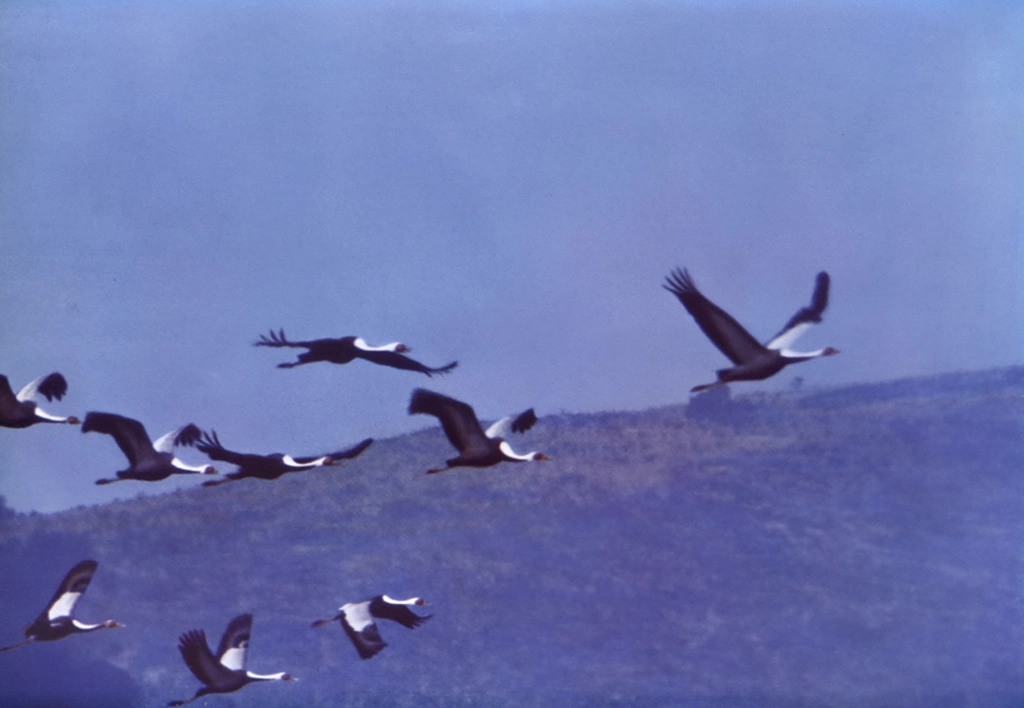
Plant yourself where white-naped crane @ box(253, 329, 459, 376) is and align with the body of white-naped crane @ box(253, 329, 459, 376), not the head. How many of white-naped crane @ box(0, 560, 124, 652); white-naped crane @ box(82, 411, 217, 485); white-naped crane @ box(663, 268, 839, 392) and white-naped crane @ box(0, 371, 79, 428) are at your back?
3

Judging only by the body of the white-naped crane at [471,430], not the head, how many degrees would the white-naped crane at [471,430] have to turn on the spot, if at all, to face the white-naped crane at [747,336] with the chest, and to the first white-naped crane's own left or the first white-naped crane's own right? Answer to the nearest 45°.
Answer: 0° — it already faces it

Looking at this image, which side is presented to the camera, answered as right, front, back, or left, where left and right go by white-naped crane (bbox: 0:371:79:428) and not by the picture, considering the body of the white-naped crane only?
right

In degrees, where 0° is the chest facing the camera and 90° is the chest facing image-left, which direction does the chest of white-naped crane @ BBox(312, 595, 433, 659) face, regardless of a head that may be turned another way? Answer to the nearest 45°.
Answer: approximately 270°

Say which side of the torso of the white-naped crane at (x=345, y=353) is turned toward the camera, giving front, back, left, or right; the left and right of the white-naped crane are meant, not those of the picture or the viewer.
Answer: right

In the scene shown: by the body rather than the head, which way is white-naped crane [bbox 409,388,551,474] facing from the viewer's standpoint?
to the viewer's right

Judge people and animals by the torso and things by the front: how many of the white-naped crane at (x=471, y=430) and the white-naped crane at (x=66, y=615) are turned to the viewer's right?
2

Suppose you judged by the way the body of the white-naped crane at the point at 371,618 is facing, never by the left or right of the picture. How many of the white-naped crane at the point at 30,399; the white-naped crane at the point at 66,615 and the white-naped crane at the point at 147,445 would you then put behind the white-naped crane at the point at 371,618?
3

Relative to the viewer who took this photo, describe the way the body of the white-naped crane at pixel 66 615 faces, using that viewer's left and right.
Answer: facing to the right of the viewer

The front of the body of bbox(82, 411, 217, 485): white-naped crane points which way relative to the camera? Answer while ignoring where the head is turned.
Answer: to the viewer's right

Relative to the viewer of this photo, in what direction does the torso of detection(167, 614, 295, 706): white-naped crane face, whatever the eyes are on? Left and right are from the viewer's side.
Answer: facing to the right of the viewer

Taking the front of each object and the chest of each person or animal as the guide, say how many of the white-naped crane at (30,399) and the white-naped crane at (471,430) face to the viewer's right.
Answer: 2
